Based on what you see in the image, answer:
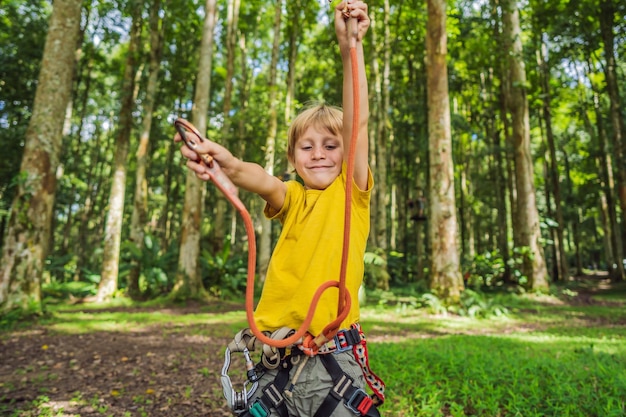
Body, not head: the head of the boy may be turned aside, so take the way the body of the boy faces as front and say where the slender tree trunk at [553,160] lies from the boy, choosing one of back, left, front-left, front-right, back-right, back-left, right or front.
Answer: back-left

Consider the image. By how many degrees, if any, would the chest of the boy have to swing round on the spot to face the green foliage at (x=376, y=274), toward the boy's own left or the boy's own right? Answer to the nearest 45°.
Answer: approximately 180°

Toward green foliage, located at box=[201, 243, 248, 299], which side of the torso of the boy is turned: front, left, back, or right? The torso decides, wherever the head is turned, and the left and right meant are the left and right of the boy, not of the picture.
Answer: back

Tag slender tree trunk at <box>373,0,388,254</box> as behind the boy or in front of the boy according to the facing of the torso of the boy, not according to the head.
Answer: behind

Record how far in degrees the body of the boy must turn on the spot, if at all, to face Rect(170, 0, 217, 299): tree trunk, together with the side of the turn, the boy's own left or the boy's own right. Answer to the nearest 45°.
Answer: approximately 180°

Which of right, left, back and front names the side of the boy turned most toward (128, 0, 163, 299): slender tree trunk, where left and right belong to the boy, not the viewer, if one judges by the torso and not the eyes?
back

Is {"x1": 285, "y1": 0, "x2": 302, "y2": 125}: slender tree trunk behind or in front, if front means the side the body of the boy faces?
behind

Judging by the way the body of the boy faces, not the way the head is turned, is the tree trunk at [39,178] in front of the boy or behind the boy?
behind

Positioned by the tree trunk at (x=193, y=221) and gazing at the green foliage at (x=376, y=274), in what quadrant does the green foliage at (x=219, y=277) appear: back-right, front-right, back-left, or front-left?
front-left

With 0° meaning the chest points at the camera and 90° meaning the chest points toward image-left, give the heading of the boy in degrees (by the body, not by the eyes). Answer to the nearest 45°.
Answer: approximately 0°

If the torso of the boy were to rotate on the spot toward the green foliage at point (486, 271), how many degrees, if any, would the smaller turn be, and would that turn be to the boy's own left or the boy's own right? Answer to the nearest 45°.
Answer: approximately 135° to the boy's own left

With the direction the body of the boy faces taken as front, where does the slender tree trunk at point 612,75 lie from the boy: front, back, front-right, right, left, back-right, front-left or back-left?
back-left
